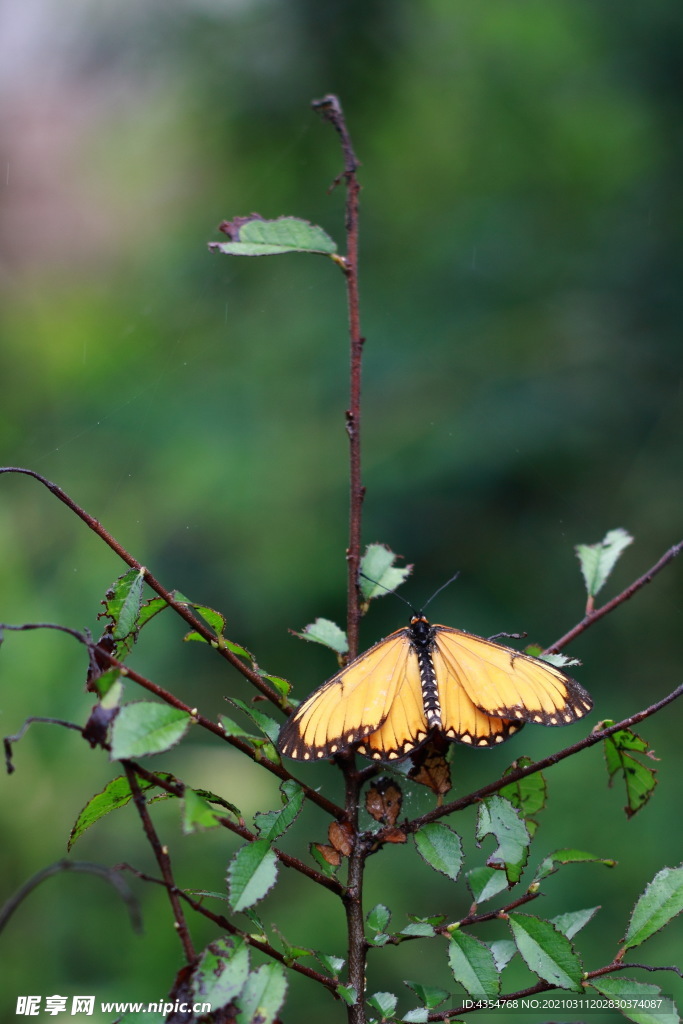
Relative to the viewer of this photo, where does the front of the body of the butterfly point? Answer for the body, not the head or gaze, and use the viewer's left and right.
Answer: facing away from the viewer
